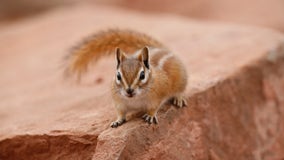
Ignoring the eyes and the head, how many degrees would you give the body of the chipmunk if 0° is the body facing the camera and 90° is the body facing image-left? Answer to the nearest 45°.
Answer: approximately 45°
